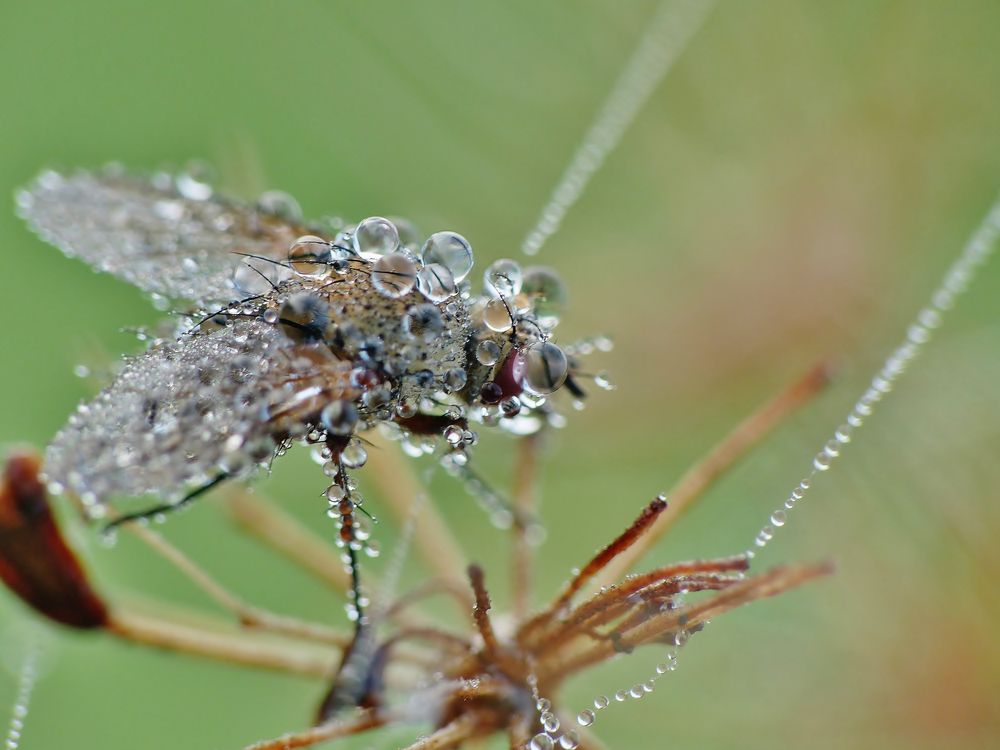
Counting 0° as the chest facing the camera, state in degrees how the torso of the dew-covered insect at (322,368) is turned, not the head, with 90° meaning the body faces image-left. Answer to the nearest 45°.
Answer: approximately 270°
